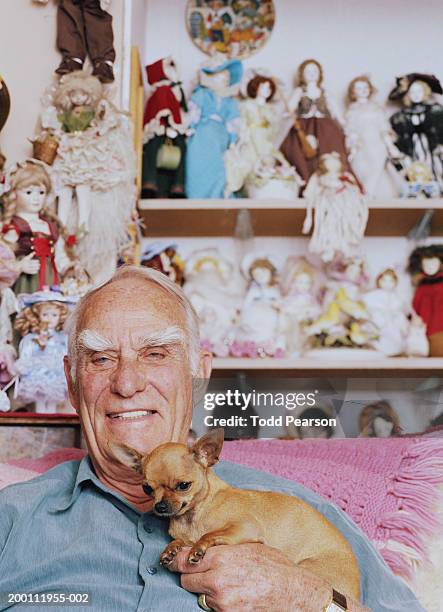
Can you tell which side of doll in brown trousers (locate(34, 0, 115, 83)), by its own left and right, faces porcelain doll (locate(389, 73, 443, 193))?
left

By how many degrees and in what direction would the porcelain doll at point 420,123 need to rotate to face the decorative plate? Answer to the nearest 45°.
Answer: approximately 90° to its right

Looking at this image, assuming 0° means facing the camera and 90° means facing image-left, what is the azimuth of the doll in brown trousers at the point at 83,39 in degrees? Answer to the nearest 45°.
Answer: approximately 0°

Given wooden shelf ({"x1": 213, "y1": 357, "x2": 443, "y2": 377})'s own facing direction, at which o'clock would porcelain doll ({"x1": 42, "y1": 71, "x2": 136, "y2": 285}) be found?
The porcelain doll is roughly at 2 o'clock from the wooden shelf.
